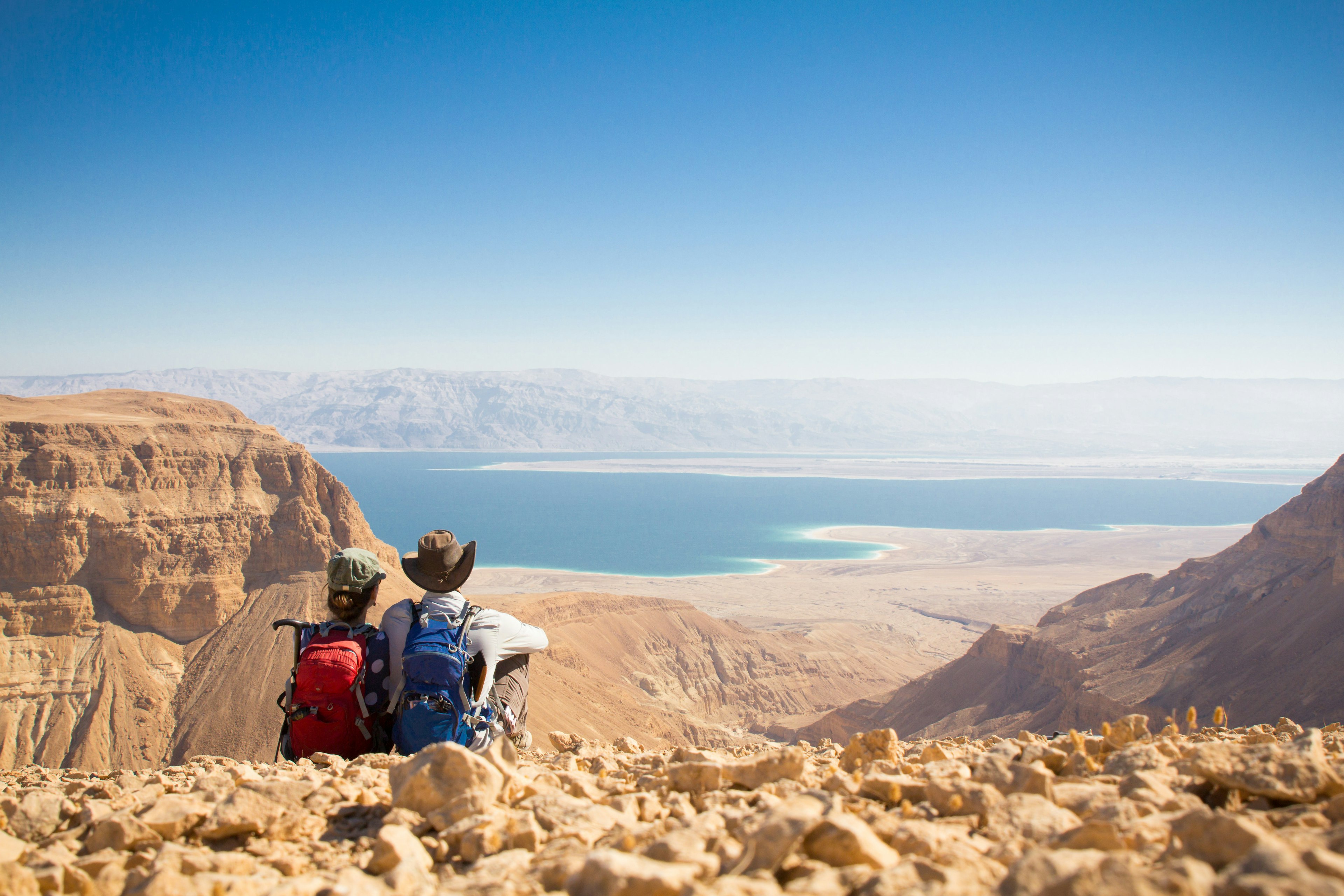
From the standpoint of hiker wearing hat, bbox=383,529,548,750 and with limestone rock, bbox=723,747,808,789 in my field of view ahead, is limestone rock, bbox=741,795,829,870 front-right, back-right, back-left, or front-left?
front-right

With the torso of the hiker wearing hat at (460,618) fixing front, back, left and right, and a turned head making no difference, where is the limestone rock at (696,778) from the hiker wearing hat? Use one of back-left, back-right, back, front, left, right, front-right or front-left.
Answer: back-right

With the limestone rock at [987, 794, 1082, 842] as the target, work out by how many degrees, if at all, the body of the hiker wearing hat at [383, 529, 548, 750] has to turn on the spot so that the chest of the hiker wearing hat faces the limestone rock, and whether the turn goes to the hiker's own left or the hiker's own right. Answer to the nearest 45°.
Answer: approximately 135° to the hiker's own right

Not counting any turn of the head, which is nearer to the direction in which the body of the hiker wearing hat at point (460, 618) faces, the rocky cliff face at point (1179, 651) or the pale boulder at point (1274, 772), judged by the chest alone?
the rocky cliff face

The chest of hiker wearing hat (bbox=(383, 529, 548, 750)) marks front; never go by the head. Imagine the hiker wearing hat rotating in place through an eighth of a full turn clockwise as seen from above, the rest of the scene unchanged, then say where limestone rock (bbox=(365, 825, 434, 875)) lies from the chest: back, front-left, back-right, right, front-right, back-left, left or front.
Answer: back-right

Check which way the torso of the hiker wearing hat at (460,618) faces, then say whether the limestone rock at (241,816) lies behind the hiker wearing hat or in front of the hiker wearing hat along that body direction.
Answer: behind

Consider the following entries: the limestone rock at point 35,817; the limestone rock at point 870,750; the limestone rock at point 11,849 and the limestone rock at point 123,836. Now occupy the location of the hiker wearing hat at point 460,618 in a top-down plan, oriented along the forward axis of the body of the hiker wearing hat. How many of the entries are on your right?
1

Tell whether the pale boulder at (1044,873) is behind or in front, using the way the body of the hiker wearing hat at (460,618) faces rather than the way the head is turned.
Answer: behind

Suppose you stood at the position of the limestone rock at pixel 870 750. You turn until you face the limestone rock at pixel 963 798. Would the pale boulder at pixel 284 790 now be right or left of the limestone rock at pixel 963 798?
right

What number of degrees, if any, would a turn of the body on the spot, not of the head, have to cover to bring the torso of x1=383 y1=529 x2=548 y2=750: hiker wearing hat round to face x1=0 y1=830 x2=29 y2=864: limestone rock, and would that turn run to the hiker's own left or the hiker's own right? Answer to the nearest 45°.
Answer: approximately 135° to the hiker's own left

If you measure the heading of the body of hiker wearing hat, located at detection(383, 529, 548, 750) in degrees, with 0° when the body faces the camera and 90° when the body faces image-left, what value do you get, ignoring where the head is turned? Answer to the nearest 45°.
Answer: approximately 180°

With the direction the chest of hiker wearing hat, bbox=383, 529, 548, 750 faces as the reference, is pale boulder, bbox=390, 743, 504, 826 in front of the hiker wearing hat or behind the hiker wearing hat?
behind

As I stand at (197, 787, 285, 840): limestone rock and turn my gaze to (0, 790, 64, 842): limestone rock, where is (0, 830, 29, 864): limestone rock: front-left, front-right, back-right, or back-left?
front-left

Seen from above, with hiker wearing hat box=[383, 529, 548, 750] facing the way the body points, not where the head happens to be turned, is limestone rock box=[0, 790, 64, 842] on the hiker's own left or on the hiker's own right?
on the hiker's own left
